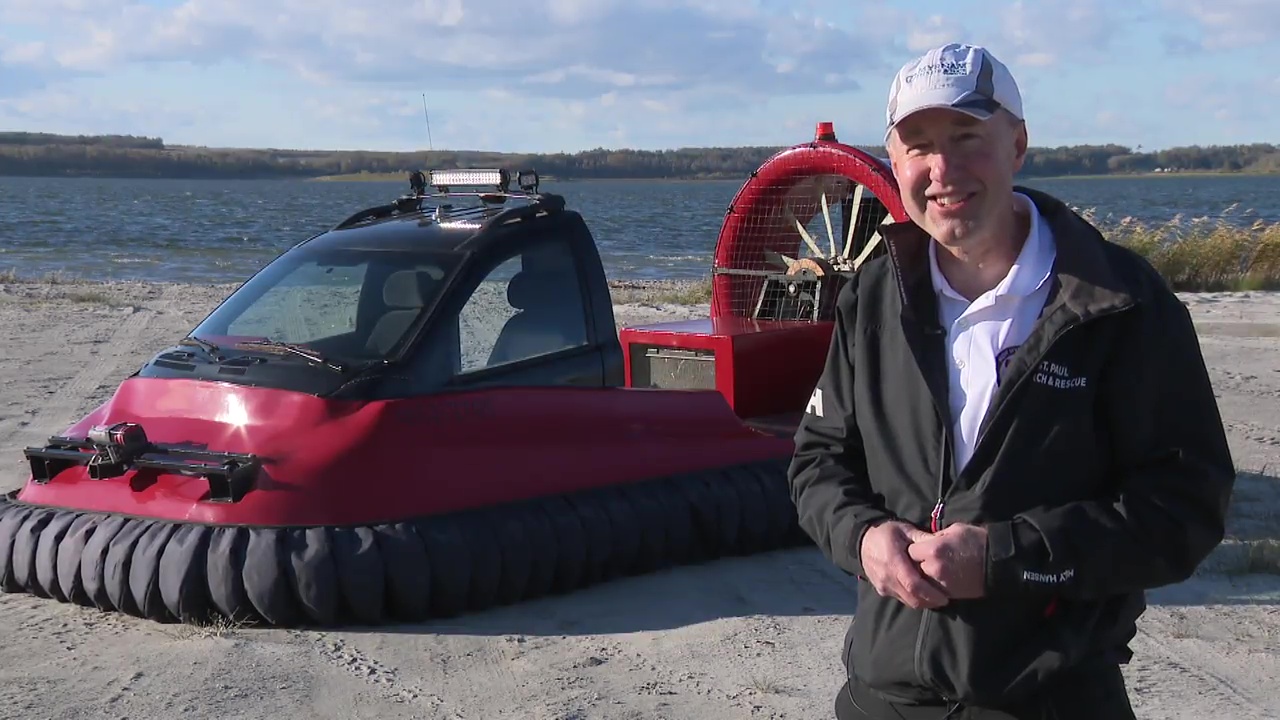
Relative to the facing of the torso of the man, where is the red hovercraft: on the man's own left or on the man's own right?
on the man's own right

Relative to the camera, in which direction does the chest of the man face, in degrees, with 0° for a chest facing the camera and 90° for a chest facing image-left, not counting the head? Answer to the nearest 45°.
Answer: approximately 45°

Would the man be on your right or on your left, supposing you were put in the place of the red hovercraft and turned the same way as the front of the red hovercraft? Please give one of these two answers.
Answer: on your left

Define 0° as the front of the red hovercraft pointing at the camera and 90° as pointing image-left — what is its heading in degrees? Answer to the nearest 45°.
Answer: approximately 45°
